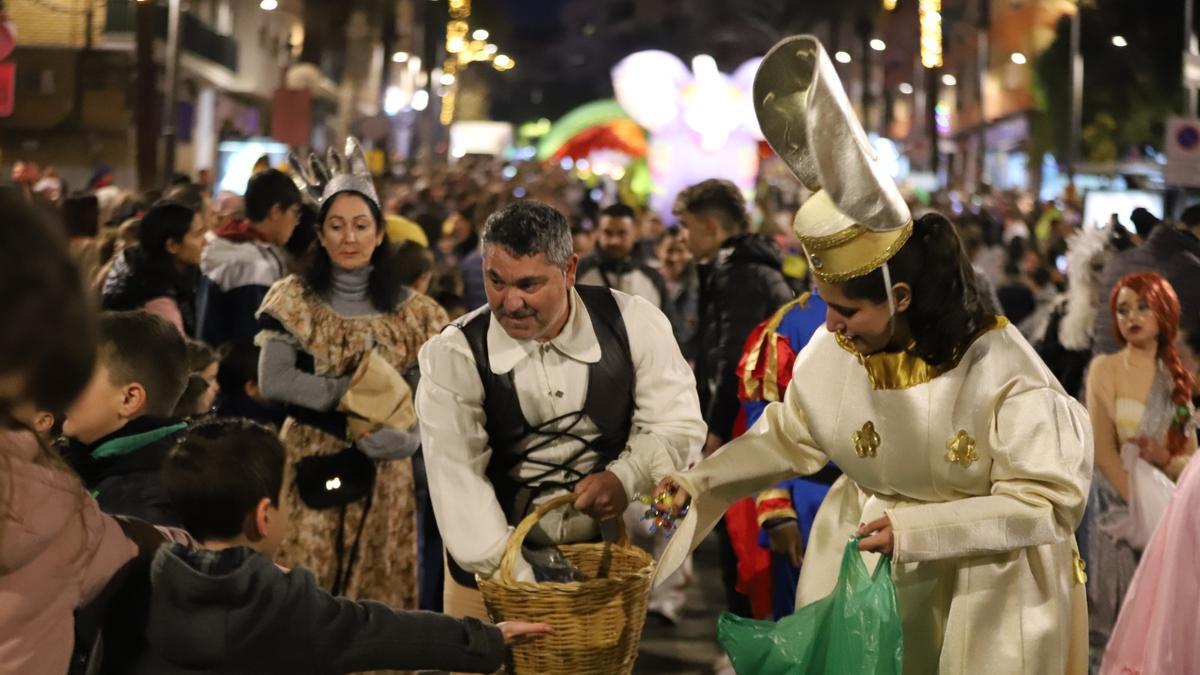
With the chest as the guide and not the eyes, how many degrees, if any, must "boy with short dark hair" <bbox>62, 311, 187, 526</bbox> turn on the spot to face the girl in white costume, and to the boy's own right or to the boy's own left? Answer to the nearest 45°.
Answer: approximately 180°

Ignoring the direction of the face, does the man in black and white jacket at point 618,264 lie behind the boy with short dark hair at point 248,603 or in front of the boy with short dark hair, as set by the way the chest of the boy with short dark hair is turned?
in front

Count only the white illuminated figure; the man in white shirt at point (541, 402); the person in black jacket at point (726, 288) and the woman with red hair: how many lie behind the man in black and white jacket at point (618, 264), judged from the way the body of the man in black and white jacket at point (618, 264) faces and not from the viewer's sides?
1

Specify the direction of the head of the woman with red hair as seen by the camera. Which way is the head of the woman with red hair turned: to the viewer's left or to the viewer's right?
to the viewer's left

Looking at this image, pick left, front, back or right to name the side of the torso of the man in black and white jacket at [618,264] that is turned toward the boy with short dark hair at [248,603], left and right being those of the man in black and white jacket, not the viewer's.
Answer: front

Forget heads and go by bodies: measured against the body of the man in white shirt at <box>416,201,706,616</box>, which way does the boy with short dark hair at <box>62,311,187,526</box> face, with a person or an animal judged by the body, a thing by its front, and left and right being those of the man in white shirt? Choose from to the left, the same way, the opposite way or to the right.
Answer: to the right

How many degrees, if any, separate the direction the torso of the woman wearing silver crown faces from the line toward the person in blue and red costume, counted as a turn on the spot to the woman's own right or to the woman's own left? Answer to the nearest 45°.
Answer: approximately 90° to the woman's own left

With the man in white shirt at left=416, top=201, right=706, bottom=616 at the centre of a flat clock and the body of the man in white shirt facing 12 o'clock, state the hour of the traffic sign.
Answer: The traffic sign is roughly at 7 o'clock from the man in white shirt.

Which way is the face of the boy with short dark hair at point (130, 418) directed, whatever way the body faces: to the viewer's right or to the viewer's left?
to the viewer's left

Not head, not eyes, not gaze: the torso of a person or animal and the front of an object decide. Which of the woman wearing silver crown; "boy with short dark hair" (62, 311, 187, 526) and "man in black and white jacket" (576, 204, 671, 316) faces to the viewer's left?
the boy with short dark hair

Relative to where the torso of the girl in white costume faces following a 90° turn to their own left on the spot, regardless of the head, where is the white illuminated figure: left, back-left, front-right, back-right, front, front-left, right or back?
back-left

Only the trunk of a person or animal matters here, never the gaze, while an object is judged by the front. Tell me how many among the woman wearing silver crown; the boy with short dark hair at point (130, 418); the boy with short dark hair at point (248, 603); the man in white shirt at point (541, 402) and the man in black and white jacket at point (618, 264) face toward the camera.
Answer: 3
